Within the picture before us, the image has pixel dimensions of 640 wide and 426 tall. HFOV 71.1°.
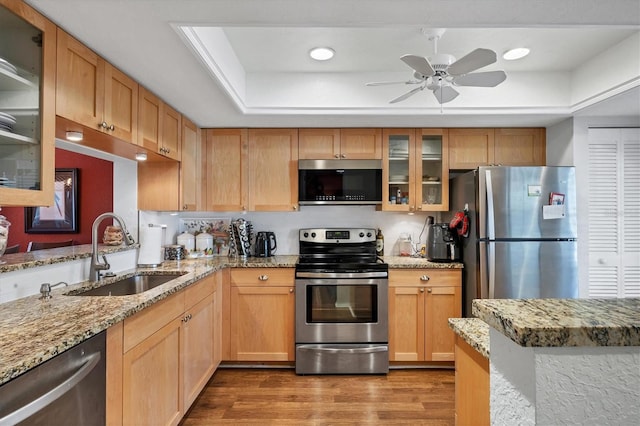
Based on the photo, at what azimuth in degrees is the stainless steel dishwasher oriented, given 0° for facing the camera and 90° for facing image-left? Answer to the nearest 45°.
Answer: approximately 315°

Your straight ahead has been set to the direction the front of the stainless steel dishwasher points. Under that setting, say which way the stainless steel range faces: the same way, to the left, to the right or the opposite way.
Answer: to the right

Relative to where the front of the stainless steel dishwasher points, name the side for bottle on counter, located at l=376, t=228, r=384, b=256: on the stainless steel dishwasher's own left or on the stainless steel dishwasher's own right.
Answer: on the stainless steel dishwasher's own left

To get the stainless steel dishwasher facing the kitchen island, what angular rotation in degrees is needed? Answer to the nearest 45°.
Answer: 0° — it already faces it

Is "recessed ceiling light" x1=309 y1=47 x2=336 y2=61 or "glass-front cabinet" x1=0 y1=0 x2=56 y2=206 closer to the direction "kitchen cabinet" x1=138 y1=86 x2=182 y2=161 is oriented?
the recessed ceiling light

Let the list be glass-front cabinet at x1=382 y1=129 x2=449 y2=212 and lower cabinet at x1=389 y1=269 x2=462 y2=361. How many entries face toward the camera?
2

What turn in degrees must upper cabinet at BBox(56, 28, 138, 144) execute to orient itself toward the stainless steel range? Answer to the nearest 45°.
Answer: approximately 45° to its left

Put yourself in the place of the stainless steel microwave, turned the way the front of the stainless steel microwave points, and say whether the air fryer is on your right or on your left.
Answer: on your left
